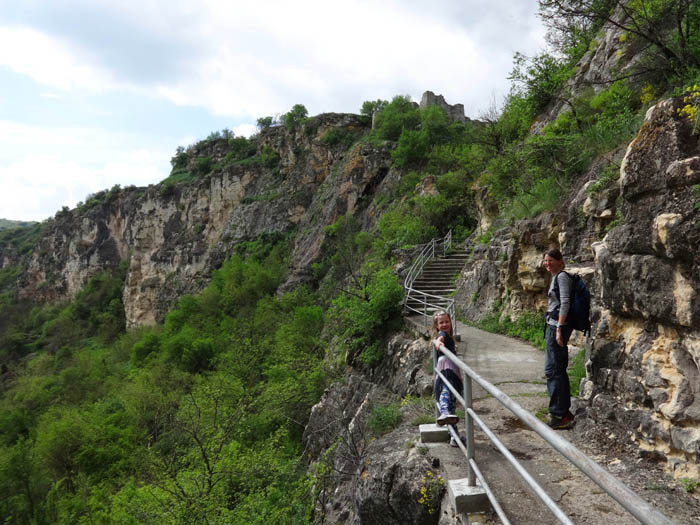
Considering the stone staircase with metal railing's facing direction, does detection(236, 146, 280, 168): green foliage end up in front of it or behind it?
behind

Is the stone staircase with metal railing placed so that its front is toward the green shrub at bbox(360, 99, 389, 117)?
no

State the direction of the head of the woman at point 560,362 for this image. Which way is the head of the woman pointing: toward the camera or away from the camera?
toward the camera

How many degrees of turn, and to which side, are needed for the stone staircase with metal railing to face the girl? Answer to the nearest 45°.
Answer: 0° — it already faces them

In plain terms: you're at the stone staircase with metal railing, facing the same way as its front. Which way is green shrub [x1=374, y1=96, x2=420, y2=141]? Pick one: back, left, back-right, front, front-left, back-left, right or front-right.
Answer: back

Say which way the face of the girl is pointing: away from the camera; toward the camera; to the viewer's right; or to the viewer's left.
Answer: toward the camera

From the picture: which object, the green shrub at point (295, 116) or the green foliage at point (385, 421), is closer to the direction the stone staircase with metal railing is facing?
the green foliage

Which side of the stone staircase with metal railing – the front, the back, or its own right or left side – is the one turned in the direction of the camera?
front

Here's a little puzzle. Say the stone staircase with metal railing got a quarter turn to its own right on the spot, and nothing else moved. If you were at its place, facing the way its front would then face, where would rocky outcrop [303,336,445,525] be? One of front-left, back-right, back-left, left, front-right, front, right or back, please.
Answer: left

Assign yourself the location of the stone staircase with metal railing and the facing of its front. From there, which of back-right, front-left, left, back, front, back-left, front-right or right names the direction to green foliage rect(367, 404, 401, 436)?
front
